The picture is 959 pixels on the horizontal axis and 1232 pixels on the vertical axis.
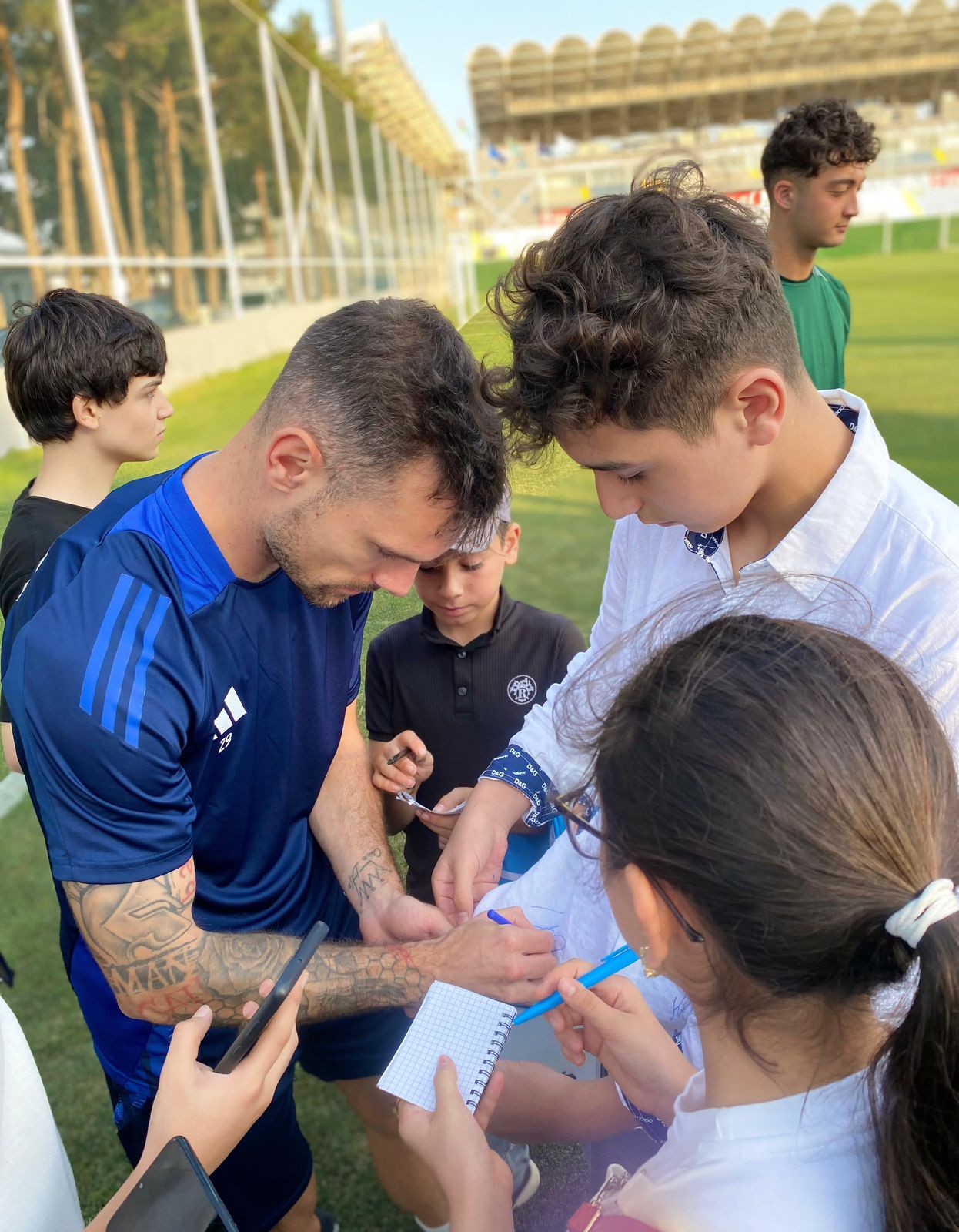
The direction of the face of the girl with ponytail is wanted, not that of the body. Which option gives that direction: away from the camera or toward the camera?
away from the camera

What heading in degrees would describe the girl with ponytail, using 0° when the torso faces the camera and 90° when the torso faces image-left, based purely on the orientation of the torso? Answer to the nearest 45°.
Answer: approximately 135°

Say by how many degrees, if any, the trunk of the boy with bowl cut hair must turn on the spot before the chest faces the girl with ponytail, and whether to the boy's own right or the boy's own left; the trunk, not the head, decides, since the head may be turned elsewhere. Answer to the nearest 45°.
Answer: approximately 90° to the boy's own right

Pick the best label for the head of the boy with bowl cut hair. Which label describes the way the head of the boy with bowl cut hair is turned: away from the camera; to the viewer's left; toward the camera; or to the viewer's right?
to the viewer's right

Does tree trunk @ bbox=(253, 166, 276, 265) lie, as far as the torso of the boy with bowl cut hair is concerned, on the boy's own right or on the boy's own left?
on the boy's own left

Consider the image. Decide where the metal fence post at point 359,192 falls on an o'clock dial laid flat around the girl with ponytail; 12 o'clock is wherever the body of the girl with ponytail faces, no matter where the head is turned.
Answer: The metal fence post is roughly at 1 o'clock from the girl with ponytail.

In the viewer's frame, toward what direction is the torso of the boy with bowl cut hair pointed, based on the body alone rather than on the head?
to the viewer's right
